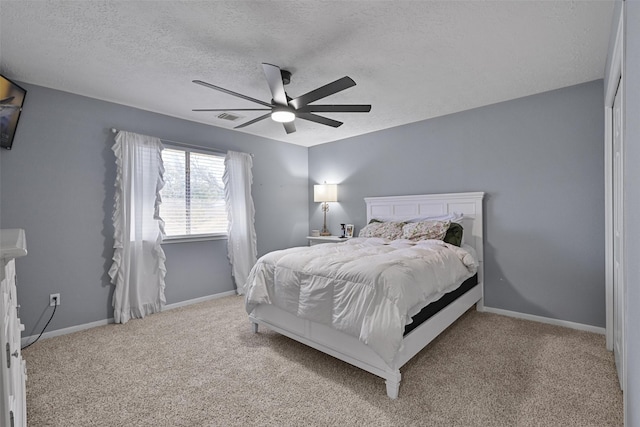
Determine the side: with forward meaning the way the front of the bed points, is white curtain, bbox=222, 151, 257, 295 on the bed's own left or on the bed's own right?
on the bed's own right

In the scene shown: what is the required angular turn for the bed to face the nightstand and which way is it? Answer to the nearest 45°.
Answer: approximately 135° to its right

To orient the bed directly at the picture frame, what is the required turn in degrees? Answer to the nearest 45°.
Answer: approximately 135° to its right

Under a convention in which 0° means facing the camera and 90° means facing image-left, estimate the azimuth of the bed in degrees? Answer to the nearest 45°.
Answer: approximately 45°

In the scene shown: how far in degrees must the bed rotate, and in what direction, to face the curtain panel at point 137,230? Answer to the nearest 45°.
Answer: approximately 45° to its right

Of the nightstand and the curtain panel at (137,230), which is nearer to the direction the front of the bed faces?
the curtain panel

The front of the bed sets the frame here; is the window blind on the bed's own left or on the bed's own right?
on the bed's own right
